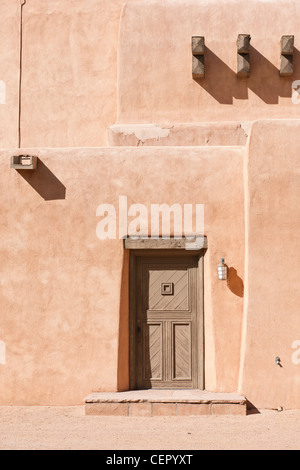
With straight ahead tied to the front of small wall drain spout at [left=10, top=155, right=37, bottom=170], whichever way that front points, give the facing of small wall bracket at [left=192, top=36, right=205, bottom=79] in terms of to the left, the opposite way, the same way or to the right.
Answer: the same way

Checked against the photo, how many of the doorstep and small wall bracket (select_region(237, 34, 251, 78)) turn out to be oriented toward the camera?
2

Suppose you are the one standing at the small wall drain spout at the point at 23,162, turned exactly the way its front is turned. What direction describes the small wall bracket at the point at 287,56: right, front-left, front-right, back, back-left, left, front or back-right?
left

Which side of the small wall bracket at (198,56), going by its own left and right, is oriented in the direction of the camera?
front

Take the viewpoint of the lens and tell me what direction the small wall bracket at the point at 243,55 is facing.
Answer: facing the viewer

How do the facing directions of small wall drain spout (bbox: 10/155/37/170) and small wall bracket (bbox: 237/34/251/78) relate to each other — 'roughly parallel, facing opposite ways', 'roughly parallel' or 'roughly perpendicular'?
roughly parallel

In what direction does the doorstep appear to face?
toward the camera

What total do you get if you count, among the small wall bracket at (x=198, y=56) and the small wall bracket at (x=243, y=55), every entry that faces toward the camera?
2
